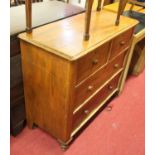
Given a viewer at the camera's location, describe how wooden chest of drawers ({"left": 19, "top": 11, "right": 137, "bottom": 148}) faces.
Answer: facing the viewer and to the right of the viewer
